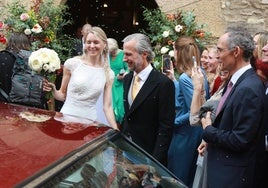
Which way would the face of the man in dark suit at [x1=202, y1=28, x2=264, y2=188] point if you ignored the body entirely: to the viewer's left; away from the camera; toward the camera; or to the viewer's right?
to the viewer's left

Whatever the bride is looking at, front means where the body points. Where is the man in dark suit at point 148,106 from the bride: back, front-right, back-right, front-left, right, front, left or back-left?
front-left

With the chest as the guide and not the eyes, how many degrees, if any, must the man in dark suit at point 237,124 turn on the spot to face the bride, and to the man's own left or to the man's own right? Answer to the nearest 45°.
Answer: approximately 45° to the man's own right

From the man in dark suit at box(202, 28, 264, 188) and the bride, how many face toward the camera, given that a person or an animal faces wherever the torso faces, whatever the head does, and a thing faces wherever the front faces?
1

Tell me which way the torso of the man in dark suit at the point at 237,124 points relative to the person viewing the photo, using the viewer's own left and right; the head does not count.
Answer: facing to the left of the viewer

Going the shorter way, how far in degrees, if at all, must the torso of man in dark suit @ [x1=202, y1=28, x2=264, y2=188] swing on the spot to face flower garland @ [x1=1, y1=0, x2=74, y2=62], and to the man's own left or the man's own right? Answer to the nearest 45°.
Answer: approximately 45° to the man's own right

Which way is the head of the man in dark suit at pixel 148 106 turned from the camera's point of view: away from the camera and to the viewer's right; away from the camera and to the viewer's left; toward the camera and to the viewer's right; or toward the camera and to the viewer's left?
toward the camera and to the viewer's left
